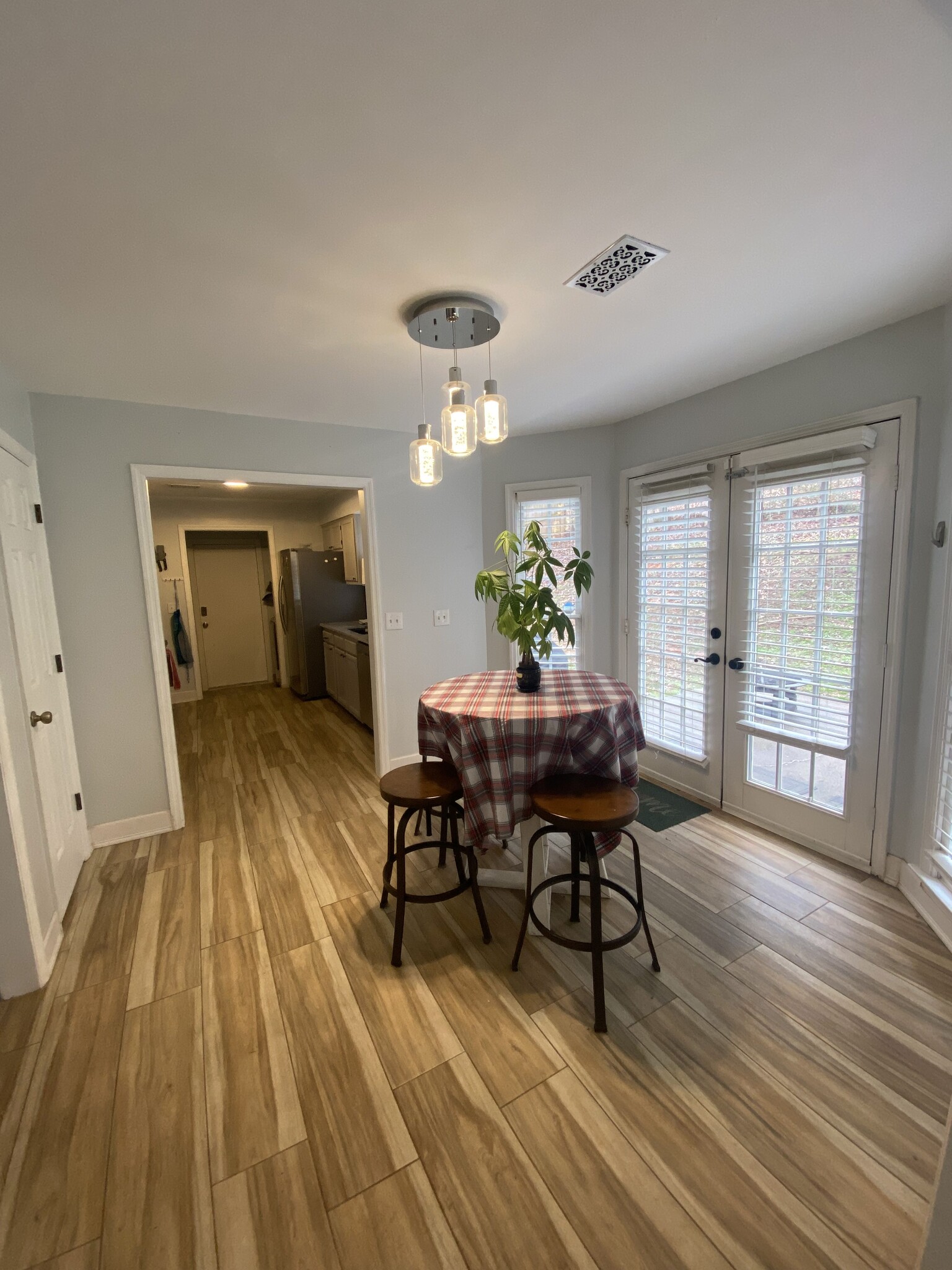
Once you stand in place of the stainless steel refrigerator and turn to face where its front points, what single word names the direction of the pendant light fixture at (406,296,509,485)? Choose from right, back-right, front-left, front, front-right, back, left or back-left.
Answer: left

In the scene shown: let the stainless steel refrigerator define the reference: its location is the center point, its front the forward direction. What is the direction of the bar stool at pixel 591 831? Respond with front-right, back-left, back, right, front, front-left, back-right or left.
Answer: left

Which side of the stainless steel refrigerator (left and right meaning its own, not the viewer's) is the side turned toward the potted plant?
left

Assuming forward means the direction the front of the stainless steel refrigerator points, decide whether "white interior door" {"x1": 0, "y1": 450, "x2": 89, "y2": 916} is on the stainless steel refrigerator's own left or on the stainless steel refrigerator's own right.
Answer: on the stainless steel refrigerator's own left

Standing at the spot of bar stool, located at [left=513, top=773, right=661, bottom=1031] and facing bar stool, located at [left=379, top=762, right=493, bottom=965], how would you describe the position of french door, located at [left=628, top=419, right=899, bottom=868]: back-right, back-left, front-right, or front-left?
back-right

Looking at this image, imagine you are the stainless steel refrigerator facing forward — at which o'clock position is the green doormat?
The green doormat is roughly at 8 o'clock from the stainless steel refrigerator.

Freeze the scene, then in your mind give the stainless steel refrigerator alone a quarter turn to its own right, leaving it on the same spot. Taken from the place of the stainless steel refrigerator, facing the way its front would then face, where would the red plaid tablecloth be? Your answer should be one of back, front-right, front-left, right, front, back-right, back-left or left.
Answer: back

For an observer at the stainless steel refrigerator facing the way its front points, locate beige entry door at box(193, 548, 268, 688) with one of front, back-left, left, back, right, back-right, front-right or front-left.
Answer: front-right

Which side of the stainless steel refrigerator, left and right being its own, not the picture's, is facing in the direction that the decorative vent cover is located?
left

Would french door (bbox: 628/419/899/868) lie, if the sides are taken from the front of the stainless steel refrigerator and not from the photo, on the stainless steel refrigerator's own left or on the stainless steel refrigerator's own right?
on the stainless steel refrigerator's own left

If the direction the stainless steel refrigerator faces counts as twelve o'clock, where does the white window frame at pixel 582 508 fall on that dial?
The white window frame is roughly at 8 o'clock from the stainless steel refrigerator.

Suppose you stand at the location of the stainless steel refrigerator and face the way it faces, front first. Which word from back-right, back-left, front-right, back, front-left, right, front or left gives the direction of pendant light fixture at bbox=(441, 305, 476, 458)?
left

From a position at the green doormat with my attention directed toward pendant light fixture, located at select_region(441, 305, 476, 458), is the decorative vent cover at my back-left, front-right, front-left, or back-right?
front-left

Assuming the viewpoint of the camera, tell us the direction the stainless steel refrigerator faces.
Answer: facing to the left of the viewer
